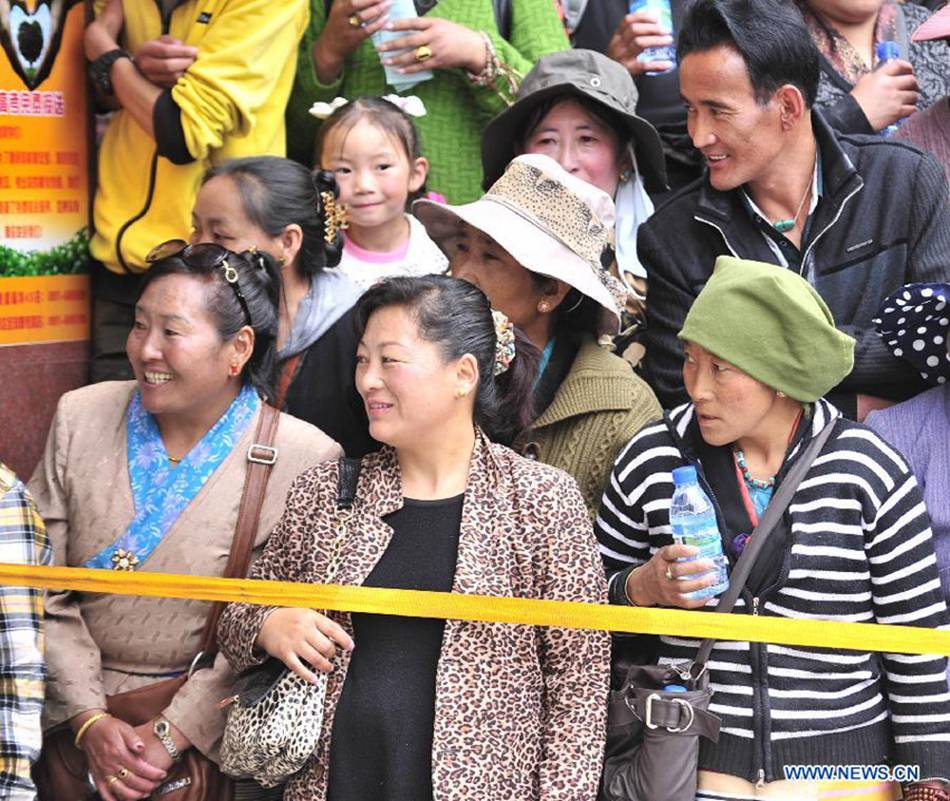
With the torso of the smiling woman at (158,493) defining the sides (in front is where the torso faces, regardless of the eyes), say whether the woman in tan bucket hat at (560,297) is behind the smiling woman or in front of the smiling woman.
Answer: behind

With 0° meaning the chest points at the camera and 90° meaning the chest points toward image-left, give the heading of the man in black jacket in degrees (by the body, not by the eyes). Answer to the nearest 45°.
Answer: approximately 45°

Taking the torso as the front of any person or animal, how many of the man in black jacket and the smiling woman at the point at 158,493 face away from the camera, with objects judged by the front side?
0

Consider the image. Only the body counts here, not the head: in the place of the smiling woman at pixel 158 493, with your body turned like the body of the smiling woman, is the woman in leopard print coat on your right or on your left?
on your left

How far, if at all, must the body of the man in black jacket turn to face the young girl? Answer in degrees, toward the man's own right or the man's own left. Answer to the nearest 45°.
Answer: approximately 45° to the man's own right

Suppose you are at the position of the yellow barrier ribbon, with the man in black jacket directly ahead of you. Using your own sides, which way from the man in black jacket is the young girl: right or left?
left

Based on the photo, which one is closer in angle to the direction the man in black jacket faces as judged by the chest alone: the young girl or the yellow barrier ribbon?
the yellow barrier ribbon

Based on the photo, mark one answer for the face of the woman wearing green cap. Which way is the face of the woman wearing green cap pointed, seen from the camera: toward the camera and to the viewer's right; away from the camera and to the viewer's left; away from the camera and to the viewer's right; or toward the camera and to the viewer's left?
toward the camera and to the viewer's left
